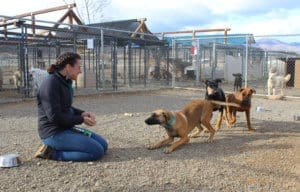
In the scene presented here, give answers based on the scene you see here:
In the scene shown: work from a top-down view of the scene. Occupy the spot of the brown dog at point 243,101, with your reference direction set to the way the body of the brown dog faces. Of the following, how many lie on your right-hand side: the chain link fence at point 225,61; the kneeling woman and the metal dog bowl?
2

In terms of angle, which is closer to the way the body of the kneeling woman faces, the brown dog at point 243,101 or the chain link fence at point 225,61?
the brown dog

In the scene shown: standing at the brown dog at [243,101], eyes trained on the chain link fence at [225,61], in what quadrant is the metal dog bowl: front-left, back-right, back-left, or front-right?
back-left

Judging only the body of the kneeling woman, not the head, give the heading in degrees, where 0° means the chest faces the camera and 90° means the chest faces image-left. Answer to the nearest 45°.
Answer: approximately 270°

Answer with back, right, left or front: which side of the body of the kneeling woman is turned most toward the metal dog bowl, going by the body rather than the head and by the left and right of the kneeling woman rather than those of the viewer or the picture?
back

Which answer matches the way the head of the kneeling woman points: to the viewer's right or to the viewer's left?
to the viewer's right

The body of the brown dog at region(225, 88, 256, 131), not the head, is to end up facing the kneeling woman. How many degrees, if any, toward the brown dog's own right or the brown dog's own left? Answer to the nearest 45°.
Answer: approximately 90° to the brown dog's own right

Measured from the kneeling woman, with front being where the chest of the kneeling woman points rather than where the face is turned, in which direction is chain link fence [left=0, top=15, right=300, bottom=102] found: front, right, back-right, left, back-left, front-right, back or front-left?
left

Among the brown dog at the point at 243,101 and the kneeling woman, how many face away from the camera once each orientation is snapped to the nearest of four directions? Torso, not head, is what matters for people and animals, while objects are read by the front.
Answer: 0

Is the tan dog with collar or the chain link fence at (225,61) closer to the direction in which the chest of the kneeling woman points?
the tan dog with collar

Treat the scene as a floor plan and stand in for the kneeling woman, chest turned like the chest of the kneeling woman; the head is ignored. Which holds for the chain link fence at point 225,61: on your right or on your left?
on your left
